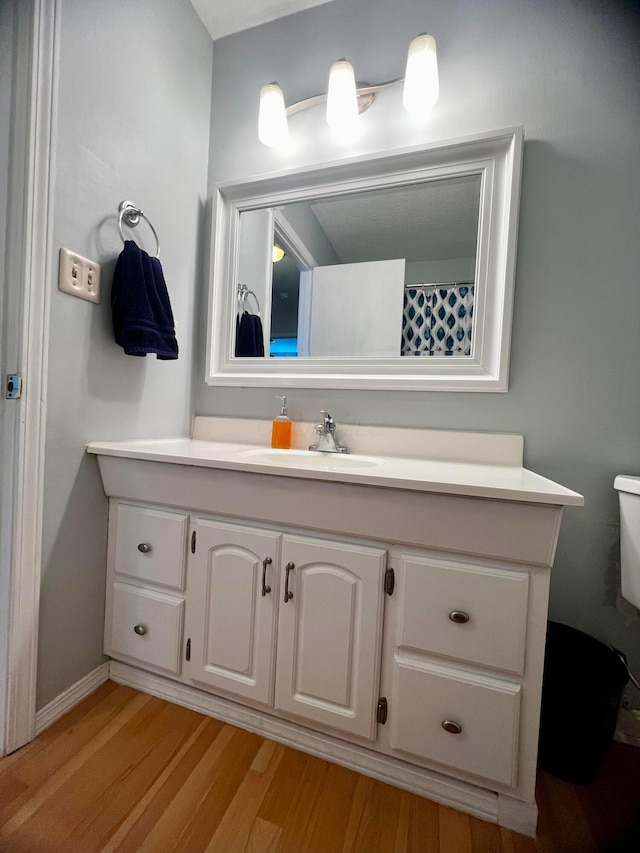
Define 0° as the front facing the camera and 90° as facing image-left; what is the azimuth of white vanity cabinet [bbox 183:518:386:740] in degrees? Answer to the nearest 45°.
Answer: approximately 45°

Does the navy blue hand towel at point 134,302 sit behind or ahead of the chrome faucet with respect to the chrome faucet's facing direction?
ahead

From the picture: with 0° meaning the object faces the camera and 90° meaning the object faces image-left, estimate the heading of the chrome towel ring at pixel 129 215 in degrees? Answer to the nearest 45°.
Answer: approximately 315°

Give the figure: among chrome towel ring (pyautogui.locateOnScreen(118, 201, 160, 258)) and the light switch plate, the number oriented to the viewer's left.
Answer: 0

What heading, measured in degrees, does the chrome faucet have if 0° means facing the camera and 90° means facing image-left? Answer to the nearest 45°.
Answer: approximately 45°

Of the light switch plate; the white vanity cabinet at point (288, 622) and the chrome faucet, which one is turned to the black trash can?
the light switch plate

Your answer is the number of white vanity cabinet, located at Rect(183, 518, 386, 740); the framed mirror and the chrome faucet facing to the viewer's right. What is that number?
0

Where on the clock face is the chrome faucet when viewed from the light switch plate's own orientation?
The chrome faucet is roughly at 11 o'clock from the light switch plate.

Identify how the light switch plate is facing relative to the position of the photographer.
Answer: facing the viewer and to the right of the viewer

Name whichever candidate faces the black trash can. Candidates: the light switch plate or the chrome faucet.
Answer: the light switch plate

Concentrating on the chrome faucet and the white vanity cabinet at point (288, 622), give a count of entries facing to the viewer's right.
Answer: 0

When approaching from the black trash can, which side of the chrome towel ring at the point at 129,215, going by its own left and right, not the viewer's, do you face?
front

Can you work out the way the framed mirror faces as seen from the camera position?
facing the viewer and to the left of the viewer

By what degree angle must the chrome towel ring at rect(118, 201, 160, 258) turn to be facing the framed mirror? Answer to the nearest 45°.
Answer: approximately 45° to its left
